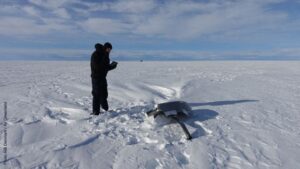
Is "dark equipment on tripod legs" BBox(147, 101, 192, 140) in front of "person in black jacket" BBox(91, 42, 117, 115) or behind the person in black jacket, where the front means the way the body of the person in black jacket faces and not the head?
in front

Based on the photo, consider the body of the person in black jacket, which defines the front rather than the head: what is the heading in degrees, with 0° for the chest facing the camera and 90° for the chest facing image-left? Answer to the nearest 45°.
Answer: approximately 270°
